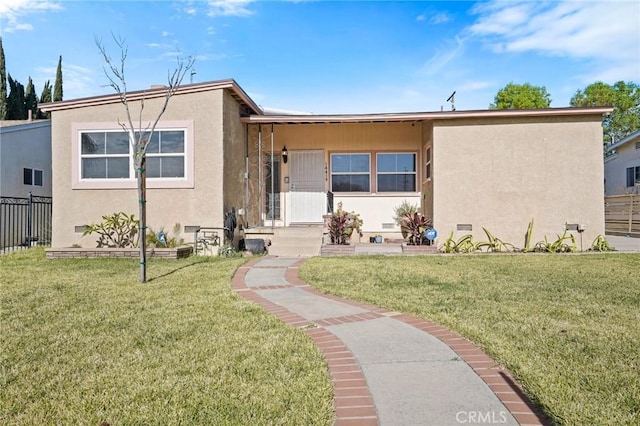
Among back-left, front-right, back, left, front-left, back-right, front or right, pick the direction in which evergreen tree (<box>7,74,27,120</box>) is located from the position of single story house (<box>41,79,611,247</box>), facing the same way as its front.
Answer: back-right

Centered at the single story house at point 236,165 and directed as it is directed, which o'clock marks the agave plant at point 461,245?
The agave plant is roughly at 9 o'clock from the single story house.

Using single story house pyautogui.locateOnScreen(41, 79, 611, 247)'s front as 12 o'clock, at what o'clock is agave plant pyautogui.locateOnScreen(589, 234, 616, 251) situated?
The agave plant is roughly at 9 o'clock from the single story house.

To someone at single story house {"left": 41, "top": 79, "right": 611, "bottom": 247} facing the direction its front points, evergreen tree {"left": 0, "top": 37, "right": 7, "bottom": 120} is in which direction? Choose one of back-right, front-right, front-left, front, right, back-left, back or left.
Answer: back-right

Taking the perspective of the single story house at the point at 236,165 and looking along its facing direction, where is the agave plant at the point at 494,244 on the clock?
The agave plant is roughly at 9 o'clock from the single story house.

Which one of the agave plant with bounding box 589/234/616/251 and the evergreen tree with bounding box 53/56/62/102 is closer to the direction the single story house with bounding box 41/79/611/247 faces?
the agave plant

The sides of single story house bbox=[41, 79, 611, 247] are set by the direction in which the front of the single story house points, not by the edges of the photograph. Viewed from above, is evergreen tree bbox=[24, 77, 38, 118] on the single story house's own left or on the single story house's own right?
on the single story house's own right

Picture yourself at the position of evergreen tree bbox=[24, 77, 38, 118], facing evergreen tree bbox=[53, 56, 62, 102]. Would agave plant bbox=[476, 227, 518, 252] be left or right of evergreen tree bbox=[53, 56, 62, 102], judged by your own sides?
right

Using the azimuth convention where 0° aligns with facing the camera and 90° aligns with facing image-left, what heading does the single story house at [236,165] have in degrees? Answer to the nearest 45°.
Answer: approximately 0°

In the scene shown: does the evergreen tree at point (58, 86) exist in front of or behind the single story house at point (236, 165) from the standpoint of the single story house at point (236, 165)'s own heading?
behind

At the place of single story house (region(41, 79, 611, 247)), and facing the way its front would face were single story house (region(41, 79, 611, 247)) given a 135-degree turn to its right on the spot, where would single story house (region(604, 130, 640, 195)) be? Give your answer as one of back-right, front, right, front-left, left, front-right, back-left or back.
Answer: right

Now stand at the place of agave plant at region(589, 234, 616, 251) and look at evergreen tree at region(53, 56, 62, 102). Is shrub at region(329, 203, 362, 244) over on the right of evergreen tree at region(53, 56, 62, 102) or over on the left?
left
